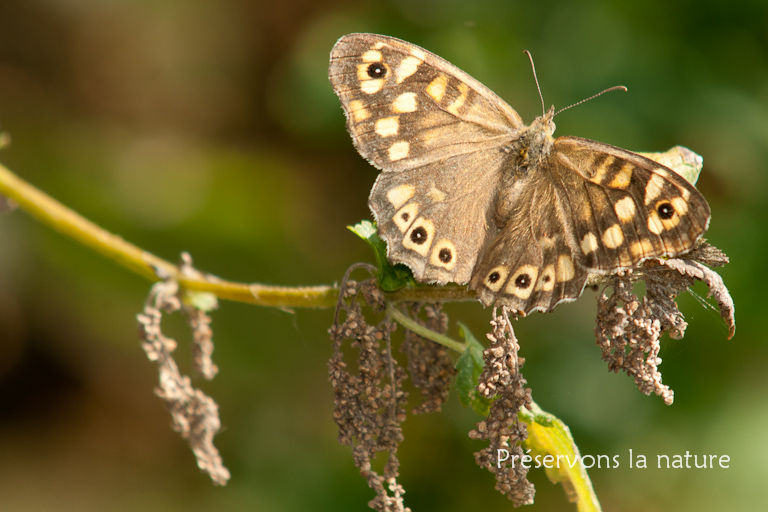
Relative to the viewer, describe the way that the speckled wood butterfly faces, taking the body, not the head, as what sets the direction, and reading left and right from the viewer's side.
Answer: facing away from the viewer and to the right of the viewer

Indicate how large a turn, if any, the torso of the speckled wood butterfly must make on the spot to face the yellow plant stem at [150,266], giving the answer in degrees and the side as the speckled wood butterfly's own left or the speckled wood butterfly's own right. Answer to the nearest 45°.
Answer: approximately 135° to the speckled wood butterfly's own left
